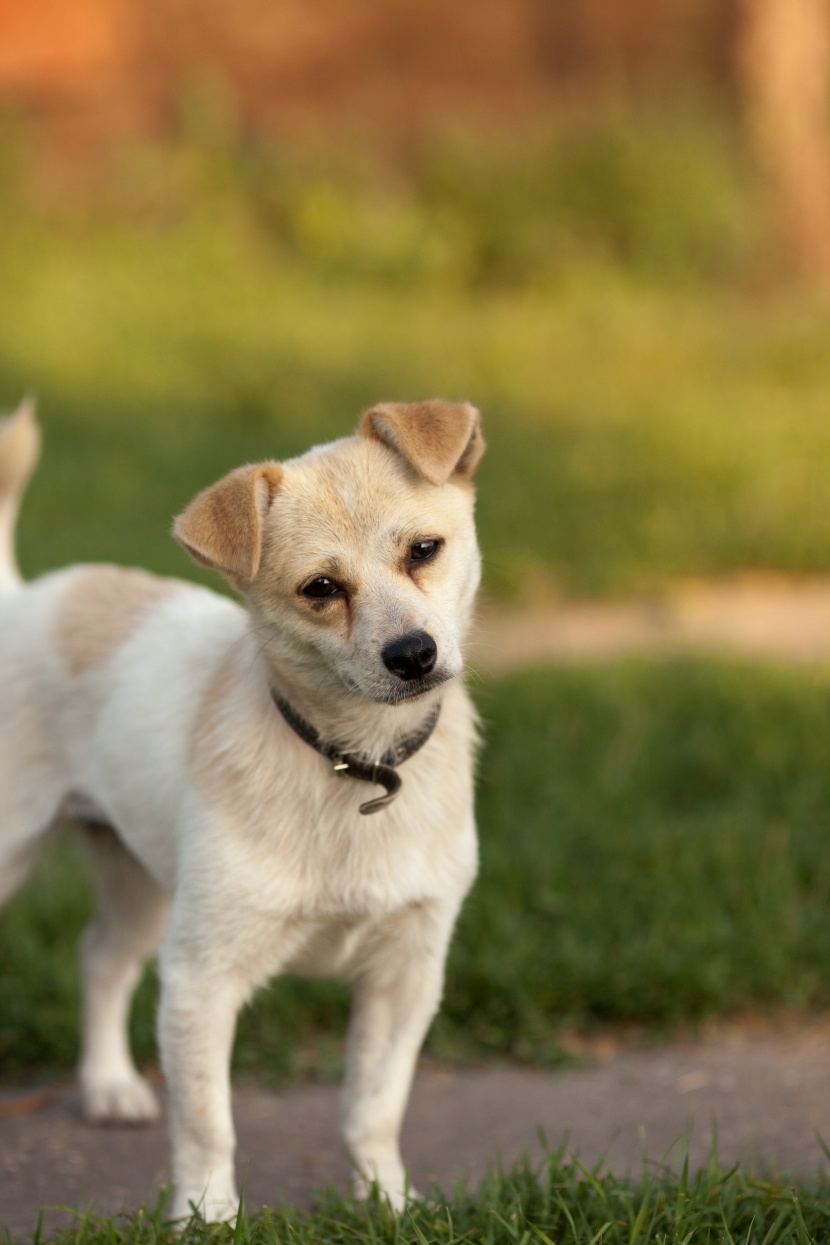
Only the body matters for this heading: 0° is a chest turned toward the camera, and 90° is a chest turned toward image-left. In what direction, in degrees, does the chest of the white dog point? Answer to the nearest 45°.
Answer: approximately 315°

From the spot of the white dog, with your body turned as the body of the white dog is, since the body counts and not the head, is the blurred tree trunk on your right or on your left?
on your left

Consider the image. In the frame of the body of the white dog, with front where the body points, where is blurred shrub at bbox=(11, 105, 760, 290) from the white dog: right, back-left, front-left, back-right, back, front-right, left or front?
back-left
